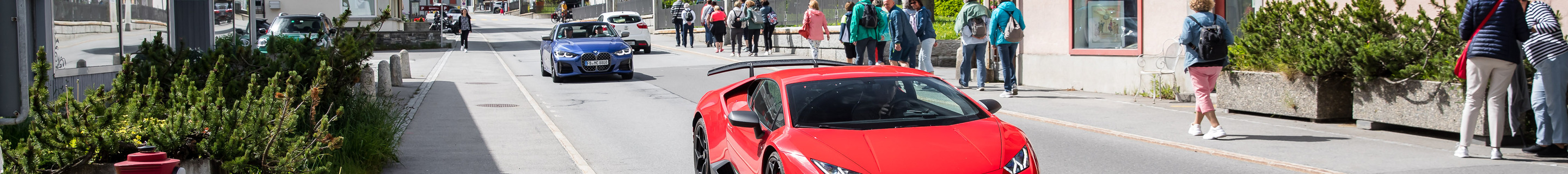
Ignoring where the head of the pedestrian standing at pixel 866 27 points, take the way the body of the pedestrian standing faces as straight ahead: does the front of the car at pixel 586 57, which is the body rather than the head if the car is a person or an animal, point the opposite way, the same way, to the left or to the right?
the opposite way

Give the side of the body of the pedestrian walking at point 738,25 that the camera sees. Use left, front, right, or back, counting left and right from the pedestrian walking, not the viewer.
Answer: back

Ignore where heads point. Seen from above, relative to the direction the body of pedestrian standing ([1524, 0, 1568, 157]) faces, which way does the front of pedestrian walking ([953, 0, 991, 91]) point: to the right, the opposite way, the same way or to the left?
to the right

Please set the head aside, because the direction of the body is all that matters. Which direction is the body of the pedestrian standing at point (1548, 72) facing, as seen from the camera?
to the viewer's left

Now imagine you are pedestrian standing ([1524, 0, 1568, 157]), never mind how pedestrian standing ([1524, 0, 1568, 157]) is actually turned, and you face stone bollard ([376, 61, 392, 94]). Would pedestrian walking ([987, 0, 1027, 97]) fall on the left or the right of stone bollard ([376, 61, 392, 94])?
right

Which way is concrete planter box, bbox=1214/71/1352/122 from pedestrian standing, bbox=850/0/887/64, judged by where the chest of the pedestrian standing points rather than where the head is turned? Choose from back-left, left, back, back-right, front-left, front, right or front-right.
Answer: back-right

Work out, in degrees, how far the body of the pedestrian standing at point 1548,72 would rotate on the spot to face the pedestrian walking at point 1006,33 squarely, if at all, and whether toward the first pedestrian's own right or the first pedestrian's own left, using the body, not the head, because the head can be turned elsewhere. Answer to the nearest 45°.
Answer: approximately 45° to the first pedestrian's own right

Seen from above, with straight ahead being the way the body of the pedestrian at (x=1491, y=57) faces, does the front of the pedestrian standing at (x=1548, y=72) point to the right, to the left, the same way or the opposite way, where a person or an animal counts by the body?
to the left

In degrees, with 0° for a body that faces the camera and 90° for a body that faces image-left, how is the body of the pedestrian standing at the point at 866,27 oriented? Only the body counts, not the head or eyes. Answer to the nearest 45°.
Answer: approximately 180°

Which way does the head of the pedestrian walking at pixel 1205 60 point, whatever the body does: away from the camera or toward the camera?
away from the camera

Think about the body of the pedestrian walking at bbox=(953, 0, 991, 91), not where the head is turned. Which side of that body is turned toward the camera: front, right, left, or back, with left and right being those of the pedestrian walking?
back

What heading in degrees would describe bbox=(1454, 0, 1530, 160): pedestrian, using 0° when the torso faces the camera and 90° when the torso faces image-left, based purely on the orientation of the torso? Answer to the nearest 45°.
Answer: approximately 180°
